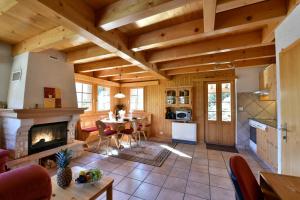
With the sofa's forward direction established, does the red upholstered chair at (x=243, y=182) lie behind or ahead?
ahead

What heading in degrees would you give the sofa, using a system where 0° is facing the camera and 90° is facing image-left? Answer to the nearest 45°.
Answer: approximately 270°

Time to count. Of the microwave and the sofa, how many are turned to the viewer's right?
1

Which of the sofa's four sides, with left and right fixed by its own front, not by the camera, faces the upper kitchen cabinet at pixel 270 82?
front

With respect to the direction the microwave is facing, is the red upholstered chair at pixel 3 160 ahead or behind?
ahead

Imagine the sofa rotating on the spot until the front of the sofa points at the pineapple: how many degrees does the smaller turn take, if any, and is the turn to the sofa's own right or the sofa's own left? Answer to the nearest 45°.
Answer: approximately 45° to the sofa's own left

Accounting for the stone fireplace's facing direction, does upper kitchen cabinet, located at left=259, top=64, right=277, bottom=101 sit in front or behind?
in front

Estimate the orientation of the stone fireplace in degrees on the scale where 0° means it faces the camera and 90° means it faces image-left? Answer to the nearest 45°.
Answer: approximately 315°

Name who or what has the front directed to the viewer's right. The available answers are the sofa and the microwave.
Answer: the sofa

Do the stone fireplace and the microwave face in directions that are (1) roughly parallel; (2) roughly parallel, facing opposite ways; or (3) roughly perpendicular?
roughly perpendicular

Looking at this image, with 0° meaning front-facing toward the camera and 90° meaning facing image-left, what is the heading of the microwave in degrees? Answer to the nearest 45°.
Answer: approximately 0°
